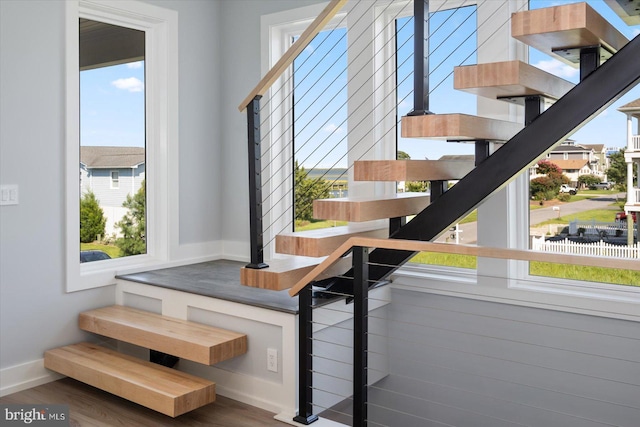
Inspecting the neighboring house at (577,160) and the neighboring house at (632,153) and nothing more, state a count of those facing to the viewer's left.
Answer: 1

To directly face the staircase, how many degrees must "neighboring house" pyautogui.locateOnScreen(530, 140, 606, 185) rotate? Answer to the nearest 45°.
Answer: approximately 45° to its right

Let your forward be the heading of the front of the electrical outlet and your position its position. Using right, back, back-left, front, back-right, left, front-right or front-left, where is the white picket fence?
back-left

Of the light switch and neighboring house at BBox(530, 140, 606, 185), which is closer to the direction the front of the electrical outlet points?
the light switch

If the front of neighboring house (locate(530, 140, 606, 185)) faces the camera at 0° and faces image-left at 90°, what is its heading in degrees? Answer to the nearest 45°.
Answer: approximately 315°

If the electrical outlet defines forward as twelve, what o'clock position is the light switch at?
The light switch is roughly at 2 o'clock from the electrical outlet.

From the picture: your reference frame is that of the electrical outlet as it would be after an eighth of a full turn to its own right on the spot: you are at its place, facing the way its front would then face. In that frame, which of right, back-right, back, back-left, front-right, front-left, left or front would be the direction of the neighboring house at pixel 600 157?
back

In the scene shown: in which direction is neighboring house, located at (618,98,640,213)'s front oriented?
to the viewer's left

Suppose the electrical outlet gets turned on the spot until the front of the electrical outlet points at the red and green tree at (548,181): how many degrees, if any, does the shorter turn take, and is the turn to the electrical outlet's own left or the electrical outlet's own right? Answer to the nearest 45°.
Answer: approximately 135° to the electrical outlet's own left

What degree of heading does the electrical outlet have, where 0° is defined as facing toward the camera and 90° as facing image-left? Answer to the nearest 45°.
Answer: approximately 45°

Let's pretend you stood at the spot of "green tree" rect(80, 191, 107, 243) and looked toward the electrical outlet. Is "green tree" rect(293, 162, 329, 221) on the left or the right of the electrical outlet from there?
left
